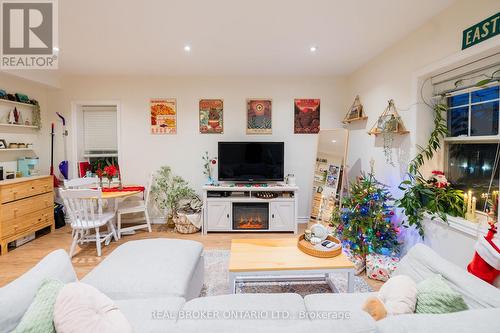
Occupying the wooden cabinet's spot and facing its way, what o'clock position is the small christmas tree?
The small christmas tree is roughly at 12 o'clock from the wooden cabinet.

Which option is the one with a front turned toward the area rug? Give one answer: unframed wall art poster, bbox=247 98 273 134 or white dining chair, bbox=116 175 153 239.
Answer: the unframed wall art poster

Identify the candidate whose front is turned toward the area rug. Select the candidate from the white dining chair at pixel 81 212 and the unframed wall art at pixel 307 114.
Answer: the unframed wall art

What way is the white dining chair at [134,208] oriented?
to the viewer's left

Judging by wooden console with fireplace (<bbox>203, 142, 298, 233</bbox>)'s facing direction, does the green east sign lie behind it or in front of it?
in front

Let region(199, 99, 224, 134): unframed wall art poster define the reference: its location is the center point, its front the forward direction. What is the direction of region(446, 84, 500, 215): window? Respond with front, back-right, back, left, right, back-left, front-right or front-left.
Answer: front-left

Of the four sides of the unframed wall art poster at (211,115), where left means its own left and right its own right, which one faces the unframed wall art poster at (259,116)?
left

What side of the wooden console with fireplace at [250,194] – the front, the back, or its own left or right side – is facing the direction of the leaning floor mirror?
left

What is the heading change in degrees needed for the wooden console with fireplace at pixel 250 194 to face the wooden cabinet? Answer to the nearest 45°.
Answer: approximately 90° to its right

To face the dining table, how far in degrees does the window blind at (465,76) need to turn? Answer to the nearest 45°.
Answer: approximately 45° to its right

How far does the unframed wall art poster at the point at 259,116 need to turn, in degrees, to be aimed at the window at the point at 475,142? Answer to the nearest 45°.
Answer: approximately 45° to its left

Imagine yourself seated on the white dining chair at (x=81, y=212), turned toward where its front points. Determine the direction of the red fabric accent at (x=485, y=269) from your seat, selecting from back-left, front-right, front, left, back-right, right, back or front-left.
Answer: right

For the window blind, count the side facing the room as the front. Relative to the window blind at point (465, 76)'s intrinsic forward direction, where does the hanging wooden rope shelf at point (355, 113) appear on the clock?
The hanging wooden rope shelf is roughly at 3 o'clock from the window blind.

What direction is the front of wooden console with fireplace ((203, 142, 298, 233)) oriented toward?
toward the camera

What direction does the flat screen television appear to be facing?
toward the camera

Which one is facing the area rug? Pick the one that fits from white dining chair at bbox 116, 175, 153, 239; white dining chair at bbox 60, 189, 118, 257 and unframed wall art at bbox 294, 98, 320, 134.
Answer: the unframed wall art

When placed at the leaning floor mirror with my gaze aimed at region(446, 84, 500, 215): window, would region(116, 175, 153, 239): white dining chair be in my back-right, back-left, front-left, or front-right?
back-right
